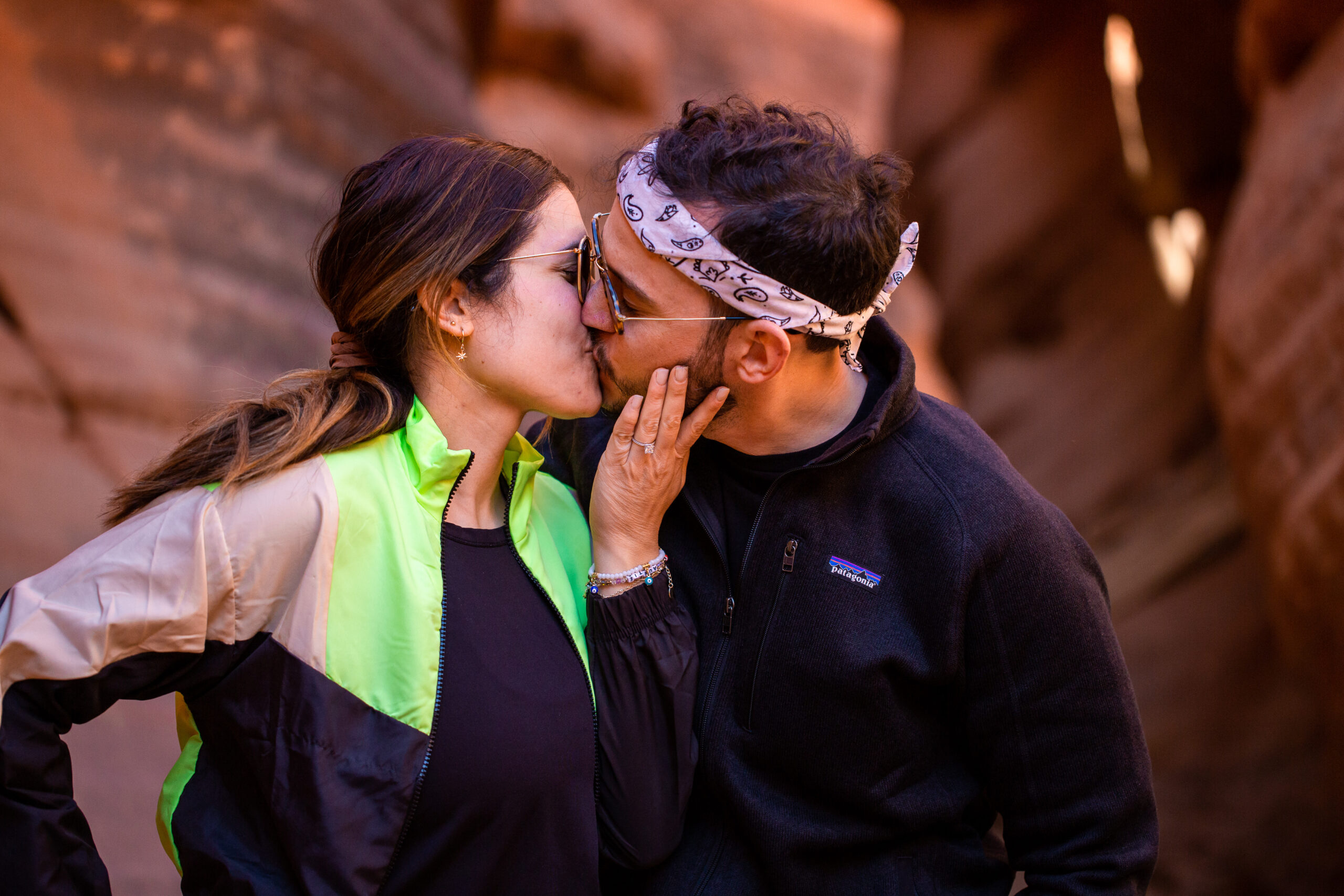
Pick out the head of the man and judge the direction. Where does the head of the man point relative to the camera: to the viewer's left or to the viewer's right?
to the viewer's left

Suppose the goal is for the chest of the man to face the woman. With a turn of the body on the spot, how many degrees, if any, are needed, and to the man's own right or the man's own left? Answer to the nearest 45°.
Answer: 0° — they already face them

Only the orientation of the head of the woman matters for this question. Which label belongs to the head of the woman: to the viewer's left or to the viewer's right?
to the viewer's right

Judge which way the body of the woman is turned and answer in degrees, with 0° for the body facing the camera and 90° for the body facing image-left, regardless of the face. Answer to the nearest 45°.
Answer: approximately 315°

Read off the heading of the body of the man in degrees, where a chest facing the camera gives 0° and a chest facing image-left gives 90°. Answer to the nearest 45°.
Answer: approximately 45°

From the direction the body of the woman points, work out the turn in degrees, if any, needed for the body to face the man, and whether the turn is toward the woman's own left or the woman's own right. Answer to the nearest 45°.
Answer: approximately 45° to the woman's own left
